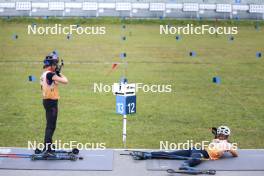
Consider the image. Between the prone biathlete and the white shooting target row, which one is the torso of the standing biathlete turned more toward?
the prone biathlete

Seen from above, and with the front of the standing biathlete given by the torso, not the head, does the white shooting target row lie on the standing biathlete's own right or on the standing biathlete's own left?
on the standing biathlete's own left

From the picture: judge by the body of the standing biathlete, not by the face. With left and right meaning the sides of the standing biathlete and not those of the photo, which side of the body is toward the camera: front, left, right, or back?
right

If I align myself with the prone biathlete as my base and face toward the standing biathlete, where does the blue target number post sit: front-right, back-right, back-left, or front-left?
front-right

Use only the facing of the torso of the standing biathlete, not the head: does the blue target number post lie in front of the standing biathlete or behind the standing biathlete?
in front

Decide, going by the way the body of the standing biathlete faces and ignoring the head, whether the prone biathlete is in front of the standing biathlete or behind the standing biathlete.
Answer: in front

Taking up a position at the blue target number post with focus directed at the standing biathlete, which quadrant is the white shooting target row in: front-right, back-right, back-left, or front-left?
back-right

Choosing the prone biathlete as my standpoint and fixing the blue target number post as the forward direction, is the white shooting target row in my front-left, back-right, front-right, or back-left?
front-right
